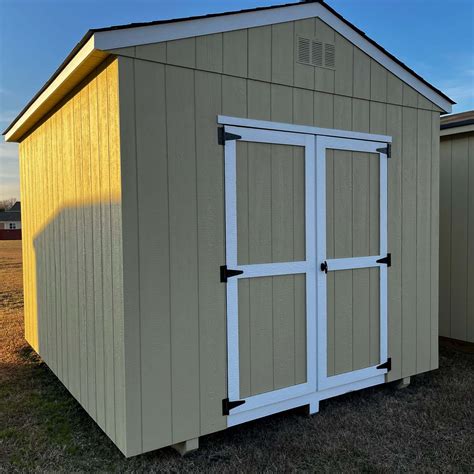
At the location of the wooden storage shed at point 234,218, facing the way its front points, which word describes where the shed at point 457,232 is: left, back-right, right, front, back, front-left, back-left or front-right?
left

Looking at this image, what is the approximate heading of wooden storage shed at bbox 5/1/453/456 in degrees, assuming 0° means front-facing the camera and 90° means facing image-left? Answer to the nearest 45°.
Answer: approximately 315°
